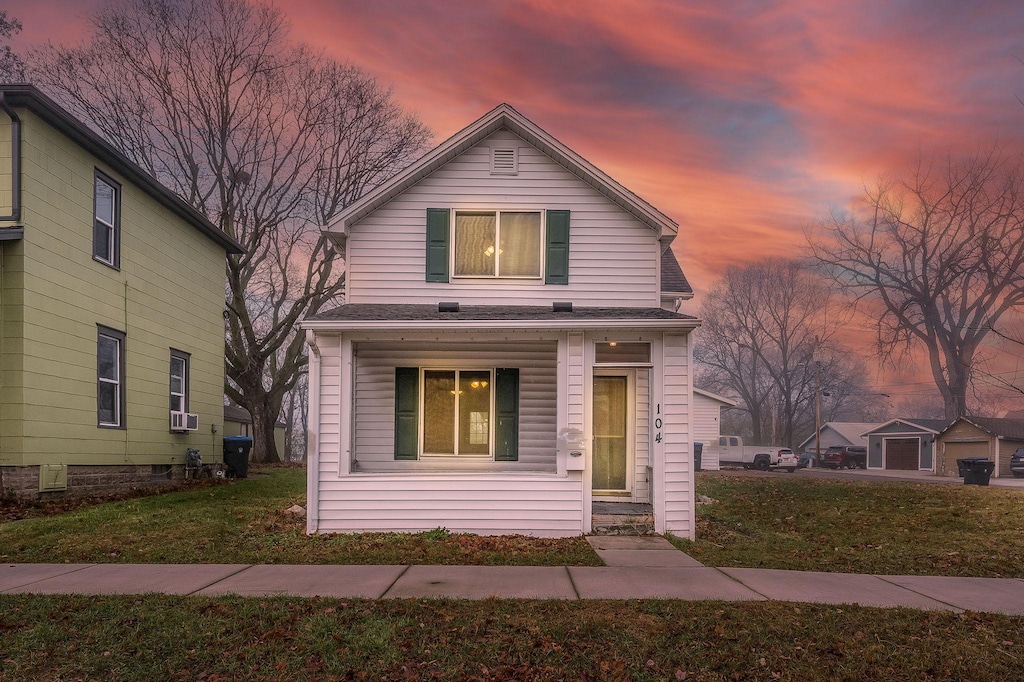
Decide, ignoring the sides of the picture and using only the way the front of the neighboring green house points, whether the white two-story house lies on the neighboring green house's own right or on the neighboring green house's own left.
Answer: on the neighboring green house's own left

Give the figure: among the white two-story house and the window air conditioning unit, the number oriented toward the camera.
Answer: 1

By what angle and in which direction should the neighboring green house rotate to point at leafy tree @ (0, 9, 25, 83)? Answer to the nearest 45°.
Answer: approximately 135° to its right

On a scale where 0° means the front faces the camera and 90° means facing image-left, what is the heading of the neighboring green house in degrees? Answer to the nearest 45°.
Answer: approximately 45°

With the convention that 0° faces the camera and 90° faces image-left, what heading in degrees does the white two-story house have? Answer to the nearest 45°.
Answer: approximately 0°
